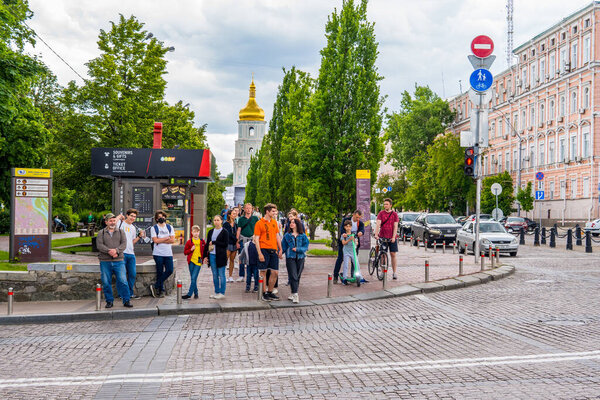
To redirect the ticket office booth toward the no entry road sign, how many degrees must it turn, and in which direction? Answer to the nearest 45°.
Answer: approximately 45° to its left

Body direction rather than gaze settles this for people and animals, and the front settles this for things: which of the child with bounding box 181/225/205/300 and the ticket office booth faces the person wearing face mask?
the ticket office booth

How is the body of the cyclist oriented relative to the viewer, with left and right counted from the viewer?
facing the viewer

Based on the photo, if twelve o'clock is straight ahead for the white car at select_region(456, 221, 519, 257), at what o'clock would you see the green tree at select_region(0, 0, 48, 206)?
The green tree is roughly at 3 o'clock from the white car.

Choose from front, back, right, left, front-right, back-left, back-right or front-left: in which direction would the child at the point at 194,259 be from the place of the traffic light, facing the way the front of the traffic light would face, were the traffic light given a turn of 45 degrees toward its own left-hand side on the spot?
right

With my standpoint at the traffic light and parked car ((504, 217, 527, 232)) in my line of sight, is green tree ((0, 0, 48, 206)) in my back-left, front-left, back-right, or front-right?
back-left

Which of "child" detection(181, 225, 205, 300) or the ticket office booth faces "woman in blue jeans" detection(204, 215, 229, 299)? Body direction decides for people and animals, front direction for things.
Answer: the ticket office booth

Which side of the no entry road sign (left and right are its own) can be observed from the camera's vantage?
front

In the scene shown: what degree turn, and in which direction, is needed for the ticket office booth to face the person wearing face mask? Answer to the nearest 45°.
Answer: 0° — it already faces them

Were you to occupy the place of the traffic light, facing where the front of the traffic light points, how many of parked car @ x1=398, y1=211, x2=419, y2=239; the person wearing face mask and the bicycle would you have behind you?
1

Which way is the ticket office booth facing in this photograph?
toward the camera

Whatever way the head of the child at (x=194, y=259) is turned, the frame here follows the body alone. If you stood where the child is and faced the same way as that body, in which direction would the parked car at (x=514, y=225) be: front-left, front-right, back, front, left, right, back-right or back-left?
back-left

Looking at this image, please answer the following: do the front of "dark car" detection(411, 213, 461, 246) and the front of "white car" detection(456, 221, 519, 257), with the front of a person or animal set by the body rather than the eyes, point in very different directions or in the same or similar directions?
same or similar directions

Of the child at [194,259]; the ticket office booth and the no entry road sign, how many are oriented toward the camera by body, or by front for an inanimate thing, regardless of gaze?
3

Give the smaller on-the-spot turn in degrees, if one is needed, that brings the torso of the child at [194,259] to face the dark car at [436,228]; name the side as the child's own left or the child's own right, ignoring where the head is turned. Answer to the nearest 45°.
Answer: approximately 135° to the child's own left

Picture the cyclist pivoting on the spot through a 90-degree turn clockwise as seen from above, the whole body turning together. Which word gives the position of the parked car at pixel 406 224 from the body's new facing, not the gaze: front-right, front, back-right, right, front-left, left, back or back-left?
right

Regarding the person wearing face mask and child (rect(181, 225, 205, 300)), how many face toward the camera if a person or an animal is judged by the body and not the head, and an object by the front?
2
